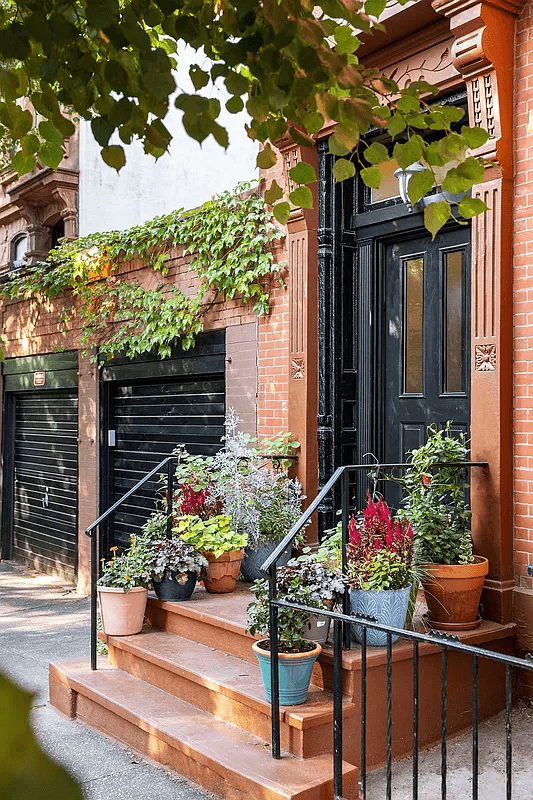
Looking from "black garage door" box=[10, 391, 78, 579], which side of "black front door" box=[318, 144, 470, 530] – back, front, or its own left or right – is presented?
right

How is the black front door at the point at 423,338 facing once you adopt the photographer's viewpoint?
facing the viewer and to the left of the viewer

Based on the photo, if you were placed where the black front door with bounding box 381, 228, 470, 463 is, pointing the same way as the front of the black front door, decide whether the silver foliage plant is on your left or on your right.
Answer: on your right

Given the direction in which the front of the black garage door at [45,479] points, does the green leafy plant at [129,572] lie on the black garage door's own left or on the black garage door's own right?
on the black garage door's own left

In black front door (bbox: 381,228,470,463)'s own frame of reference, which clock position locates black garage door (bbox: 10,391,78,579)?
The black garage door is roughly at 3 o'clock from the black front door.

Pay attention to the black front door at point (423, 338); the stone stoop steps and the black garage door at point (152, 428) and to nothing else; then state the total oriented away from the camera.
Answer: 0

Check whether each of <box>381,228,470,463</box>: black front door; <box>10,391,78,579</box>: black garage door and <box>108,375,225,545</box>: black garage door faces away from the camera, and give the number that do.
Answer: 0

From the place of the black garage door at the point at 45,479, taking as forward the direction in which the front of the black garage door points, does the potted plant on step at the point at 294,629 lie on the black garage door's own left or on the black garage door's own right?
on the black garage door's own left

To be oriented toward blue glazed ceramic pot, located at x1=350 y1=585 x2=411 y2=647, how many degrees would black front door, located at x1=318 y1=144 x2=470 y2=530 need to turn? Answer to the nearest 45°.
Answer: approximately 45° to its left

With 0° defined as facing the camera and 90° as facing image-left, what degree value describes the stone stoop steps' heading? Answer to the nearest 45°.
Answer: approximately 45°

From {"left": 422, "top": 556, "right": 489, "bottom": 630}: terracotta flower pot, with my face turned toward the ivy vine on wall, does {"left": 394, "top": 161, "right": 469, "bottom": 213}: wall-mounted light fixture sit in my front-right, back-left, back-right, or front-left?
front-right

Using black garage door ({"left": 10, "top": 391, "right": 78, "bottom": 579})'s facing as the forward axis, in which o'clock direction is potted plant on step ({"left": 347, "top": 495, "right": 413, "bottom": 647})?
The potted plant on step is roughly at 10 o'clock from the black garage door.

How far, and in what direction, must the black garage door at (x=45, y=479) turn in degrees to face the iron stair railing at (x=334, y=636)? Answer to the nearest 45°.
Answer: approximately 45° to its left
